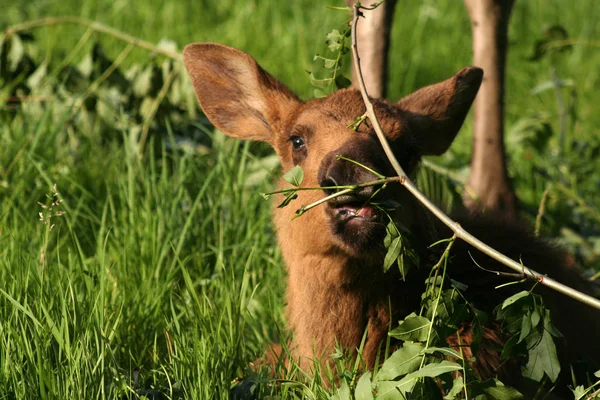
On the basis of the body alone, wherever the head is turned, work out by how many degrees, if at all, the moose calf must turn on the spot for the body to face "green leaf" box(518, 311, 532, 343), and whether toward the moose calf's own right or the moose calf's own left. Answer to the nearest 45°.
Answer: approximately 90° to the moose calf's own left

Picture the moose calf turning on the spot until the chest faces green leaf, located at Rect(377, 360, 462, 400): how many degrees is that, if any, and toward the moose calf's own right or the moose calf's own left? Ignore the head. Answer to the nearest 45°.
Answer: approximately 45° to the moose calf's own left

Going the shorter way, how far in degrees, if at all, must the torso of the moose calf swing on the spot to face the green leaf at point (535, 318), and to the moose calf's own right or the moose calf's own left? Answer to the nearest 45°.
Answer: approximately 90° to the moose calf's own left

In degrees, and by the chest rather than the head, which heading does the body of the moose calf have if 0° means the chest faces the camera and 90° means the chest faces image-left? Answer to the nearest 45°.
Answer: approximately 45°

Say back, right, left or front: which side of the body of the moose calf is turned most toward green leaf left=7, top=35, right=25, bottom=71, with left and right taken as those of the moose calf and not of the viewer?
right

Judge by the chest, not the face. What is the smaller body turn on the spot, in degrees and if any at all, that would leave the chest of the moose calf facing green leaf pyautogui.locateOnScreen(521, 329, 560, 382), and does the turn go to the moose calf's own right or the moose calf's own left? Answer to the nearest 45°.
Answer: approximately 90° to the moose calf's own left

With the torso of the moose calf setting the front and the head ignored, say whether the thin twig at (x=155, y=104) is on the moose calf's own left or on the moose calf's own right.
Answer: on the moose calf's own right
